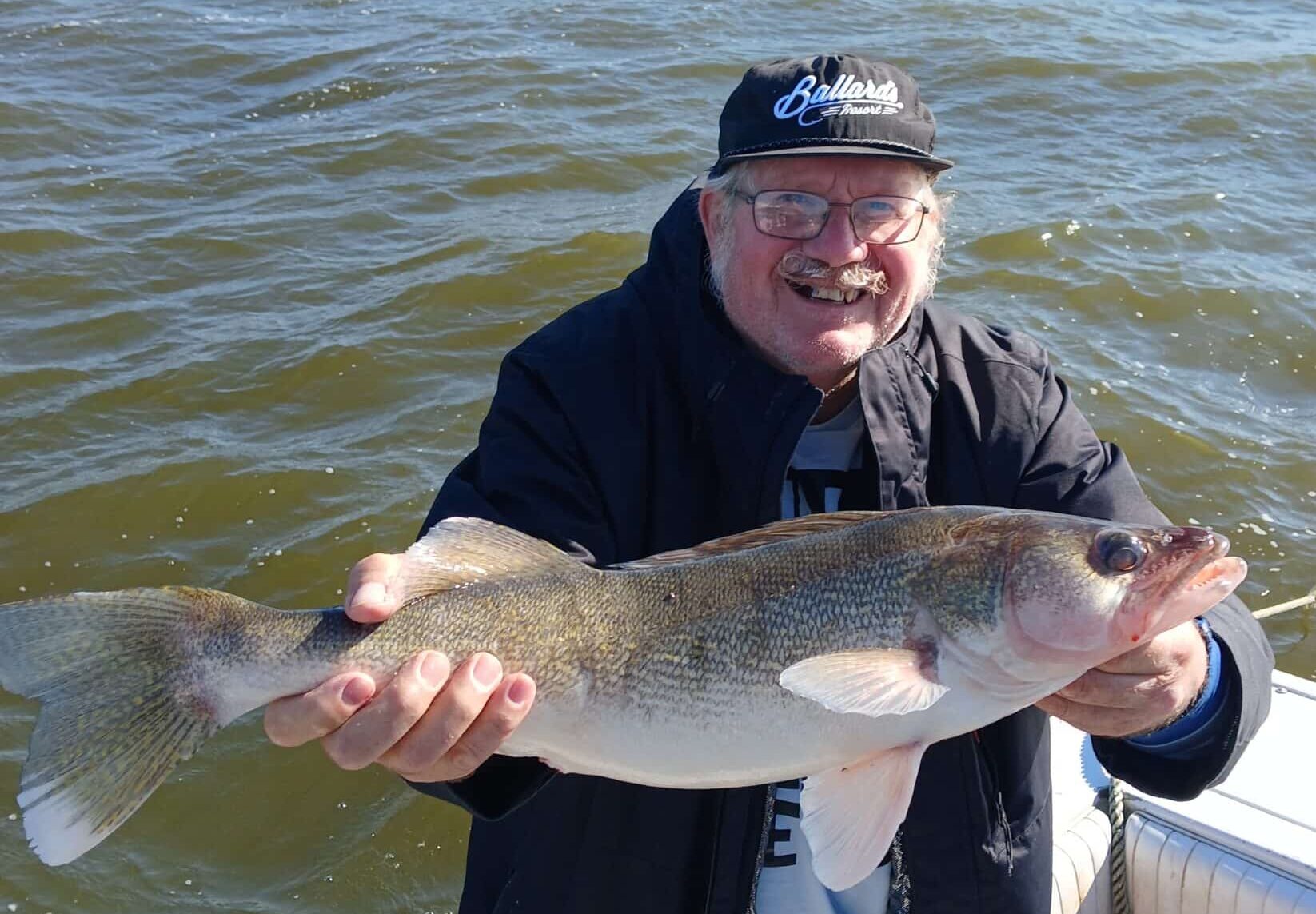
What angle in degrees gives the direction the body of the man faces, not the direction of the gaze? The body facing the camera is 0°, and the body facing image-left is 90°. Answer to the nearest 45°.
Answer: approximately 0°

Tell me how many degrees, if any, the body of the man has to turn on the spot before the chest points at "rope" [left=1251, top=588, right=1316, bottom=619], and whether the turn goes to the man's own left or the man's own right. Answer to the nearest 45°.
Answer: approximately 135° to the man's own left
